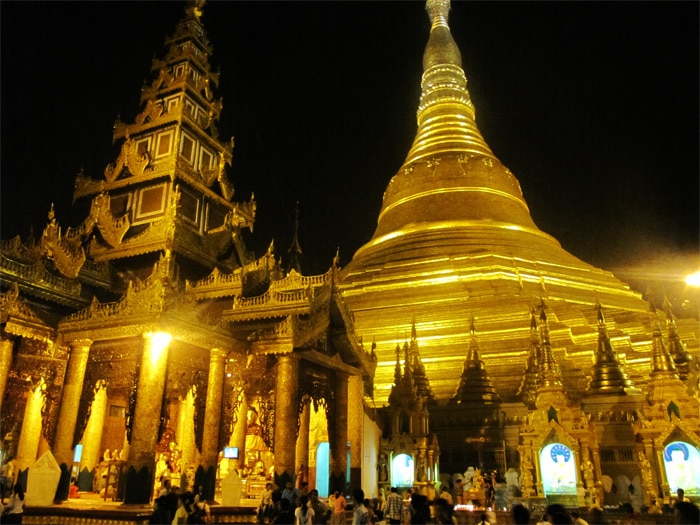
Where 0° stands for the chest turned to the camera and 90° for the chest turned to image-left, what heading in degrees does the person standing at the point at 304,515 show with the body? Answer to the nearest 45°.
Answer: approximately 180°

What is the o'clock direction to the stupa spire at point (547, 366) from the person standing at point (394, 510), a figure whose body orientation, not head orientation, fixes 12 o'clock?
The stupa spire is roughly at 1 o'clock from the person standing.

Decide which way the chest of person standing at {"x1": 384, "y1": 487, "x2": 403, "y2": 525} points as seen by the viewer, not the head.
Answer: away from the camera

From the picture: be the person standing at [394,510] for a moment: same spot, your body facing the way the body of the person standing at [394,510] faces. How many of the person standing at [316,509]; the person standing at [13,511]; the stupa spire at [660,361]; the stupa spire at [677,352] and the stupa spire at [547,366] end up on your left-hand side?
2

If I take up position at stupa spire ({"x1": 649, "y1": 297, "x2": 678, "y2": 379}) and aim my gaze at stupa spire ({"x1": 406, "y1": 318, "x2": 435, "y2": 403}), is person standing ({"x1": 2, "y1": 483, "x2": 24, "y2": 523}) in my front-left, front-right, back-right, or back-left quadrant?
front-left

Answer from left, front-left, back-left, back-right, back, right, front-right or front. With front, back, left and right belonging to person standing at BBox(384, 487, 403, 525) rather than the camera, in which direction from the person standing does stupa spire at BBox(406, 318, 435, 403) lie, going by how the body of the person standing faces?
front

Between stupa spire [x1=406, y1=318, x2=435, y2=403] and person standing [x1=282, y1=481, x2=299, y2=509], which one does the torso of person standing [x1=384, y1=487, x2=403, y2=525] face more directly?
the stupa spire

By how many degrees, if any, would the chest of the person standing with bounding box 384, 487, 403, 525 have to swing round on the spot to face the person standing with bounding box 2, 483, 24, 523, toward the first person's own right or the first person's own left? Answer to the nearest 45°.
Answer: approximately 90° to the first person's own left

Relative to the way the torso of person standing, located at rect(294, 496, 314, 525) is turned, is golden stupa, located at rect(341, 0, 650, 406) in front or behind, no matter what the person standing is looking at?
in front

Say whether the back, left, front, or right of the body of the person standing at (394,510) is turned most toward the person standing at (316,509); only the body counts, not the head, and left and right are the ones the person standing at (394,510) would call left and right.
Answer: left

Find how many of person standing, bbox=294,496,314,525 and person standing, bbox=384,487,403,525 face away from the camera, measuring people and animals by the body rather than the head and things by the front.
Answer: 2

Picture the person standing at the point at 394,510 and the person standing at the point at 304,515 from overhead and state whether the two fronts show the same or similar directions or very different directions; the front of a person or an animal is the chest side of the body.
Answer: same or similar directions

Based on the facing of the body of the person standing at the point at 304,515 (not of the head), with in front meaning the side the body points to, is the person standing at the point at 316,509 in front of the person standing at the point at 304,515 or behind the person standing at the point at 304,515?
in front
